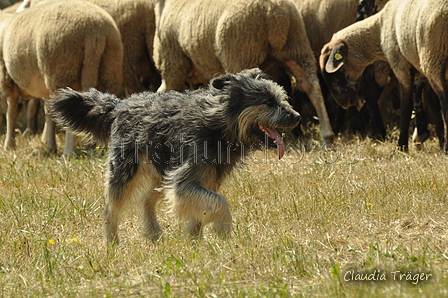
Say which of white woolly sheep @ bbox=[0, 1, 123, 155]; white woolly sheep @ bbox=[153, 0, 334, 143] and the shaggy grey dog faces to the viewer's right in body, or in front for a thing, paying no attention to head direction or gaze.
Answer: the shaggy grey dog

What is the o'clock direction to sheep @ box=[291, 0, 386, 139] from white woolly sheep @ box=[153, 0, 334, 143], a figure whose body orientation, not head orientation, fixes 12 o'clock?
The sheep is roughly at 3 o'clock from the white woolly sheep.

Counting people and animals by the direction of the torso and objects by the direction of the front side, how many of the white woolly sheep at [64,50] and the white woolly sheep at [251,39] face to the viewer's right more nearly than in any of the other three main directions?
0

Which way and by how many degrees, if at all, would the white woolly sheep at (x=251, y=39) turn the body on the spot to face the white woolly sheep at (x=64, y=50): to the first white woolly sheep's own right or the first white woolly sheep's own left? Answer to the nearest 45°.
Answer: approximately 45° to the first white woolly sheep's own left

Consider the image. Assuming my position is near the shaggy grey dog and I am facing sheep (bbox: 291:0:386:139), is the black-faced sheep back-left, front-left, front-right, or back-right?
front-right

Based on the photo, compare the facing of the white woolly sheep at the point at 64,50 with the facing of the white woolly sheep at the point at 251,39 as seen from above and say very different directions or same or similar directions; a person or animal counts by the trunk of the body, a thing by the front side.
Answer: same or similar directions

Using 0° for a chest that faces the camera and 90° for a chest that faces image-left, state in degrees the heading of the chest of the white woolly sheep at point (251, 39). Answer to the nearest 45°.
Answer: approximately 135°

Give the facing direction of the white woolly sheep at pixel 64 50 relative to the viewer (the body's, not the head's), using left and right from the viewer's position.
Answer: facing away from the viewer and to the left of the viewer

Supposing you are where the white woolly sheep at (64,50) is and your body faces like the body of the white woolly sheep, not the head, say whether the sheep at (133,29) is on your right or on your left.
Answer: on your right

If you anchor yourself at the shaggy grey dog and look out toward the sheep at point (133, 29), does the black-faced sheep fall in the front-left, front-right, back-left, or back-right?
front-right

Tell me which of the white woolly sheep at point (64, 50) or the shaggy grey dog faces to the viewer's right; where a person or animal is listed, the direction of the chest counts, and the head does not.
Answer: the shaggy grey dog

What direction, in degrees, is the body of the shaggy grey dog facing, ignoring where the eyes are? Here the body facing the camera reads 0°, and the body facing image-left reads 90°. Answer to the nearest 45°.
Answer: approximately 270°
